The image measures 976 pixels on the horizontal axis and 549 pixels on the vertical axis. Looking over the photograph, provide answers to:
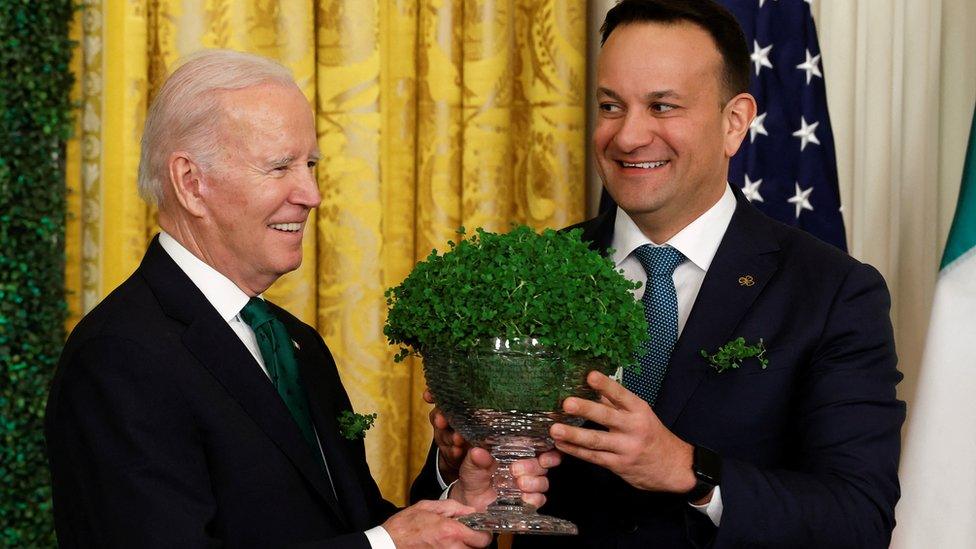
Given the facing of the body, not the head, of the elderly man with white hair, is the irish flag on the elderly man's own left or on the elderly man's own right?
on the elderly man's own left

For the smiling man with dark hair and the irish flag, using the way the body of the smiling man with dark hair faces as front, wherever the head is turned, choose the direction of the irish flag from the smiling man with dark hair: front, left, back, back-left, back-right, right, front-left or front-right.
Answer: back

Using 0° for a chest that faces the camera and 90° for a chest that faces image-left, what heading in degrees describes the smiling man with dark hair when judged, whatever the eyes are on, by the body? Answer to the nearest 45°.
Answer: approximately 45°

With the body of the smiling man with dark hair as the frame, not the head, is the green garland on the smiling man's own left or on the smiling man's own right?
on the smiling man's own right

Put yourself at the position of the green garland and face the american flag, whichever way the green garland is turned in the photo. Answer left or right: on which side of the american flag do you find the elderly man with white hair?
right

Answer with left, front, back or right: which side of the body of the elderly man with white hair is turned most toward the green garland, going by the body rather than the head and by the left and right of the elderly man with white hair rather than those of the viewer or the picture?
back

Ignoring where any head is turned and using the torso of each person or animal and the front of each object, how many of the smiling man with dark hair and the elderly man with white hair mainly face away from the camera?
0

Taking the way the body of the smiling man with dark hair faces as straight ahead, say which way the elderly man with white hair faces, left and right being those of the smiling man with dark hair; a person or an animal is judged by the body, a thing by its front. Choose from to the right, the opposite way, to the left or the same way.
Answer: to the left

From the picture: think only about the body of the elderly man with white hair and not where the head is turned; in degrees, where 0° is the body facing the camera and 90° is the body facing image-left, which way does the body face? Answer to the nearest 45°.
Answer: approximately 315°

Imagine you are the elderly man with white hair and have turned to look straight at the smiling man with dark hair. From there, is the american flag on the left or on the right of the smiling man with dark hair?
left

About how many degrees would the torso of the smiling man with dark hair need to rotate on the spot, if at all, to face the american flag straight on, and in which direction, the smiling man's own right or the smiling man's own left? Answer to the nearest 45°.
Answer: approximately 135° to the smiling man's own right

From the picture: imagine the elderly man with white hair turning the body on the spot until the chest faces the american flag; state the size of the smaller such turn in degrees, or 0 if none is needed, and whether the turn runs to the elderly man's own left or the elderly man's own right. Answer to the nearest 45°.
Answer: approximately 90° to the elderly man's own left
